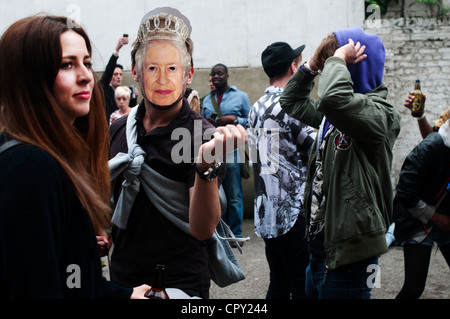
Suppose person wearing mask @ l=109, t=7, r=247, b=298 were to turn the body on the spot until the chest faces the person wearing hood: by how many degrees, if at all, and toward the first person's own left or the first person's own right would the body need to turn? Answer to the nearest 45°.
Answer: approximately 90° to the first person's own left

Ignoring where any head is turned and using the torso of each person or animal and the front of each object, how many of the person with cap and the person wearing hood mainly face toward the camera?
0

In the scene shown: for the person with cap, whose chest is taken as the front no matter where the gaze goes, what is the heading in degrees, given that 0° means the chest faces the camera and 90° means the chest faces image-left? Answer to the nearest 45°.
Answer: approximately 225°

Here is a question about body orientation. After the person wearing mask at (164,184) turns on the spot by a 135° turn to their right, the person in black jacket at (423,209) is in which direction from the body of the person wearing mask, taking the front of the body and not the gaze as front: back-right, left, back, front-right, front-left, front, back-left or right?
right

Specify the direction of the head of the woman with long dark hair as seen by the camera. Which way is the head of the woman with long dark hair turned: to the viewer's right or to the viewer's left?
to the viewer's right

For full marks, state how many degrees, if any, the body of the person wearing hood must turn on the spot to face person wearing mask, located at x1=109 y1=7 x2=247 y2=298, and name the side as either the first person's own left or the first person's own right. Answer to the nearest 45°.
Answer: approximately 45° to the first person's own left
